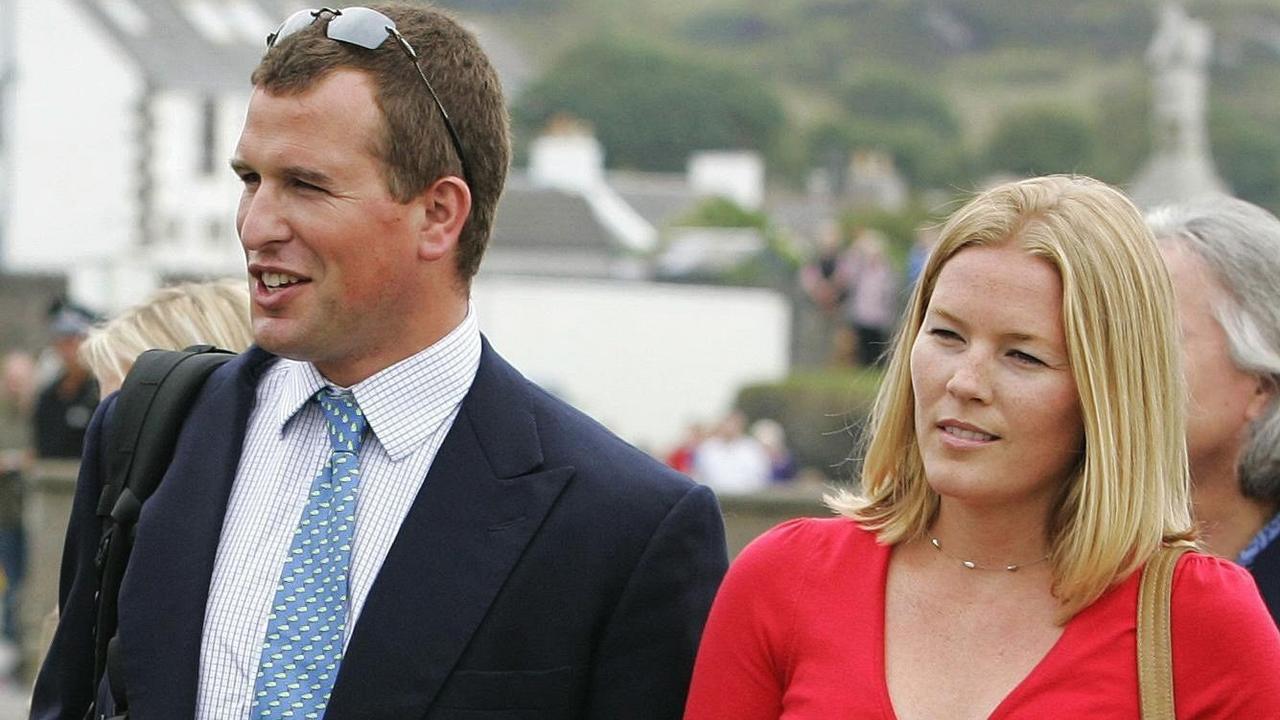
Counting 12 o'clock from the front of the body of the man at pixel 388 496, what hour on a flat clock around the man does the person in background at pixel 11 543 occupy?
The person in background is roughly at 4 o'clock from the man.
